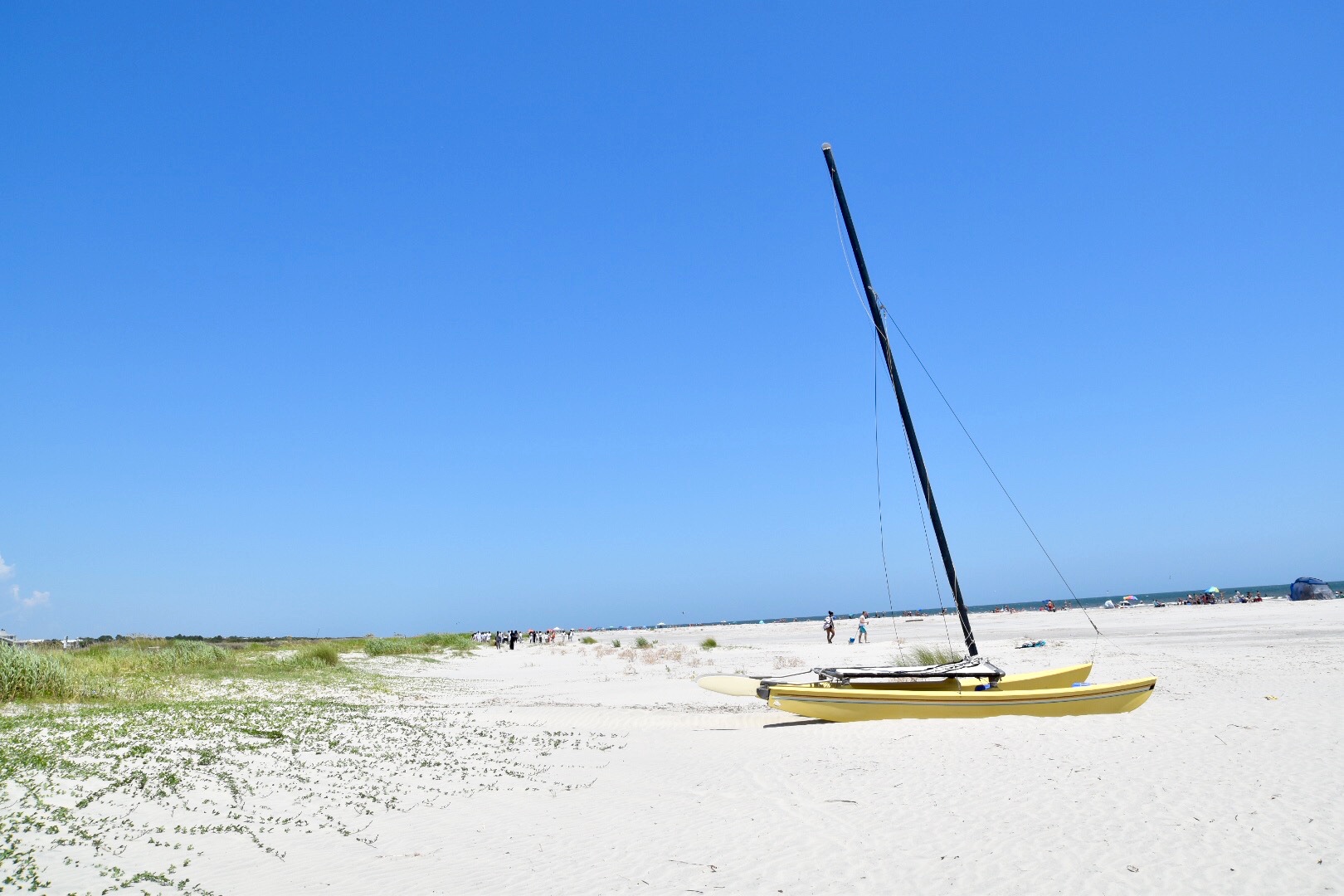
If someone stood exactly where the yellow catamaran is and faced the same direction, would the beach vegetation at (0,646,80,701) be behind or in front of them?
behind

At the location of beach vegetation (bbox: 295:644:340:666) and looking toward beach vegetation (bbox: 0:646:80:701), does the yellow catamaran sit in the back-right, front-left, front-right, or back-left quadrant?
front-left

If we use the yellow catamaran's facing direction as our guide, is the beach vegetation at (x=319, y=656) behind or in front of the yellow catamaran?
behind

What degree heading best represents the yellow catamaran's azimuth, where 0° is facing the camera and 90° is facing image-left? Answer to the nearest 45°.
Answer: approximately 270°

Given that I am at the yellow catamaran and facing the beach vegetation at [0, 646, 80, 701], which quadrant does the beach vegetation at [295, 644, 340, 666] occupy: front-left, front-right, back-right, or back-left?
front-right
